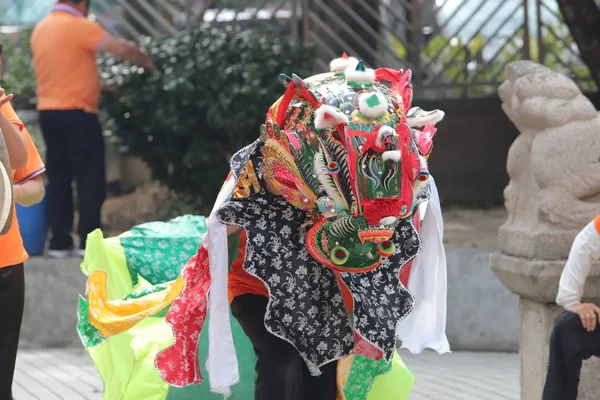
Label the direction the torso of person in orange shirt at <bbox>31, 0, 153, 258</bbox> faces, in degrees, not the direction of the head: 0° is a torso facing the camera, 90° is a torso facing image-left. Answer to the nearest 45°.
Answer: approximately 225°

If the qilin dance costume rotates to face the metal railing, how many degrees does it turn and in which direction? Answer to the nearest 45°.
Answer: approximately 135° to its left

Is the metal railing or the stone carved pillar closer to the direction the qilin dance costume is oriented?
the stone carved pillar

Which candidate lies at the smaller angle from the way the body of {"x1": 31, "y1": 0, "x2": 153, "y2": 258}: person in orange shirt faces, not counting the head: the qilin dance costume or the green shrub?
the green shrub

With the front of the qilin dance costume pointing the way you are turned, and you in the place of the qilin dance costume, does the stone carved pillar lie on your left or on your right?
on your left

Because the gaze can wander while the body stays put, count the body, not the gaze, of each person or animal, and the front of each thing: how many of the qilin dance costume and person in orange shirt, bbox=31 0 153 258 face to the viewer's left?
0

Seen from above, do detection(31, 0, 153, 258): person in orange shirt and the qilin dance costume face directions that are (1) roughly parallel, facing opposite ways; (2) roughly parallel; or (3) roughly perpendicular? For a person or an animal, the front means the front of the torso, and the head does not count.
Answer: roughly perpendicular

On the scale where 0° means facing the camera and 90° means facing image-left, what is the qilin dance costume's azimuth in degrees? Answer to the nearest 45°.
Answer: approximately 315°

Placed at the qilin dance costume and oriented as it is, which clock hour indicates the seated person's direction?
The seated person is roughly at 10 o'clock from the qilin dance costume.
